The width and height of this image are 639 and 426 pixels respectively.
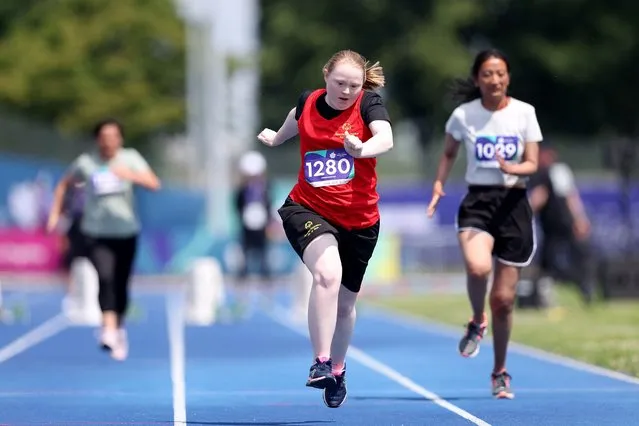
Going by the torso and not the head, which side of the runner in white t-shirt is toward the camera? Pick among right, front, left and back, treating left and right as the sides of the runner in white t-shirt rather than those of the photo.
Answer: front

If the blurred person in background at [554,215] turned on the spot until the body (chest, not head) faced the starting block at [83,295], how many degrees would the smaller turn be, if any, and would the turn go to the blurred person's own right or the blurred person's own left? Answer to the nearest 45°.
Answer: approximately 45° to the blurred person's own right

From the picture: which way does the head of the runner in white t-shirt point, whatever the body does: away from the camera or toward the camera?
toward the camera

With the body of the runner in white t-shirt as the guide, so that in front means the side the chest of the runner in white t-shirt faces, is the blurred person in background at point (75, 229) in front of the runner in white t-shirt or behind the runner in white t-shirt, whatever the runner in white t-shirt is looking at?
behind

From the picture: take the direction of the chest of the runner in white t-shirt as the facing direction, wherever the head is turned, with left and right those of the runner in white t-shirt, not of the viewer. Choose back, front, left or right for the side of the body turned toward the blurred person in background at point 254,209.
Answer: back

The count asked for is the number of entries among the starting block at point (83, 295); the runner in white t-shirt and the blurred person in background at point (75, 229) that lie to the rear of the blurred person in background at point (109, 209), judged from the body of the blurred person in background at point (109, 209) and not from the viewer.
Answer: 2
